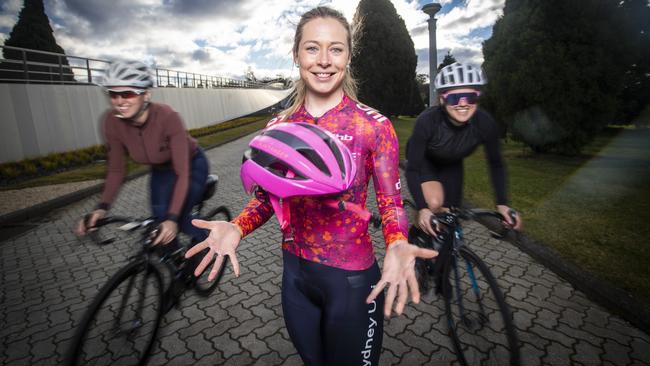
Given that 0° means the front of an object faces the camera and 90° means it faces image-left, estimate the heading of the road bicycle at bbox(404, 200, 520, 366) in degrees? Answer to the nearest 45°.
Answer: approximately 315°

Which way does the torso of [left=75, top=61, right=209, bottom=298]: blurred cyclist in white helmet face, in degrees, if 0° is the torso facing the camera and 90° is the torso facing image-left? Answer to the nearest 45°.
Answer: approximately 45°

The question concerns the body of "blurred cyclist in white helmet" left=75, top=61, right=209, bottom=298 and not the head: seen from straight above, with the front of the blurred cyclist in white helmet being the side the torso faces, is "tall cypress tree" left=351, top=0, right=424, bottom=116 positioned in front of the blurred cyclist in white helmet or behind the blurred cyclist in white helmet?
behind

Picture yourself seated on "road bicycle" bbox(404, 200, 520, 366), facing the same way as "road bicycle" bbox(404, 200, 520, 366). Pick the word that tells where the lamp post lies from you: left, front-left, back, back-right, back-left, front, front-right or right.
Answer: back-left

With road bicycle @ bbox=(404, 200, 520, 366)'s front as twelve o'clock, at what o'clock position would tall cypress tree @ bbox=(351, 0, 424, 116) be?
The tall cypress tree is roughly at 7 o'clock from the road bicycle.

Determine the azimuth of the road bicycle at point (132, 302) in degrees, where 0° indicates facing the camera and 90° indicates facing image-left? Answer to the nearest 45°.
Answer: approximately 45°

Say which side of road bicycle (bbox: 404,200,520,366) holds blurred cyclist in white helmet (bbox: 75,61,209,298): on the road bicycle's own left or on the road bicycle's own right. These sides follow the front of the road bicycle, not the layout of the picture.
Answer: on the road bicycle's own right

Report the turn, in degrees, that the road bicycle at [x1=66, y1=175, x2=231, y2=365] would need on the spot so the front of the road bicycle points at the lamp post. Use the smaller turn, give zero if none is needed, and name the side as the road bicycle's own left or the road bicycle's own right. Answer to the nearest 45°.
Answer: approximately 180°
